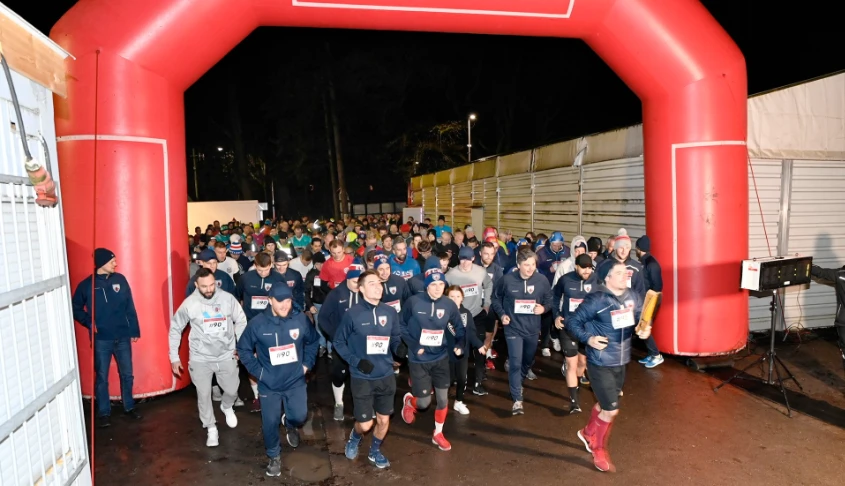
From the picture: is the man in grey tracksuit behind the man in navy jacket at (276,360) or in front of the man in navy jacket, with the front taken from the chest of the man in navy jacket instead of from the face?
behind

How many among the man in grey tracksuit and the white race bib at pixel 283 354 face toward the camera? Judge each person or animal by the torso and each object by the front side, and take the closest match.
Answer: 2

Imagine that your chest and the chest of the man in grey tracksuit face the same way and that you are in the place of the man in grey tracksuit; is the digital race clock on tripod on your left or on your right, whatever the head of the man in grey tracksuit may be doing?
on your left

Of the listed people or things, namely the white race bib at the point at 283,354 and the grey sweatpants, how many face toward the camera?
2

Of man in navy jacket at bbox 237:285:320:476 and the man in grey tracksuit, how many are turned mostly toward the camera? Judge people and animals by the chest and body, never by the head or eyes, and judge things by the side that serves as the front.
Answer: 2

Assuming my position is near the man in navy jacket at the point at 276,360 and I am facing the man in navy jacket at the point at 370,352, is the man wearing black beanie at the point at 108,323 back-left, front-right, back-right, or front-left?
back-left

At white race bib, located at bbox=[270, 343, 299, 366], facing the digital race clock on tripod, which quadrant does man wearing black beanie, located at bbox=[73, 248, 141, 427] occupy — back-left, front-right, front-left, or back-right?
back-left

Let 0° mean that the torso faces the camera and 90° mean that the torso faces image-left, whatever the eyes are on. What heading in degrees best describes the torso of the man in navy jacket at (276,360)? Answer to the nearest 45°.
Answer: approximately 0°

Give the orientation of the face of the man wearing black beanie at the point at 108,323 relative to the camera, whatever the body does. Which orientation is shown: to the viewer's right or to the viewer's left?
to the viewer's right

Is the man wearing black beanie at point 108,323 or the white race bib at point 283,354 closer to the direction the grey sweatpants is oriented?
the white race bib
